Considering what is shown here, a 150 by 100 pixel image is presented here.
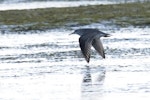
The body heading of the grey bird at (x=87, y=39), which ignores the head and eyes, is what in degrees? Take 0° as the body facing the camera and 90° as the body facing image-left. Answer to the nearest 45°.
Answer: approximately 90°
